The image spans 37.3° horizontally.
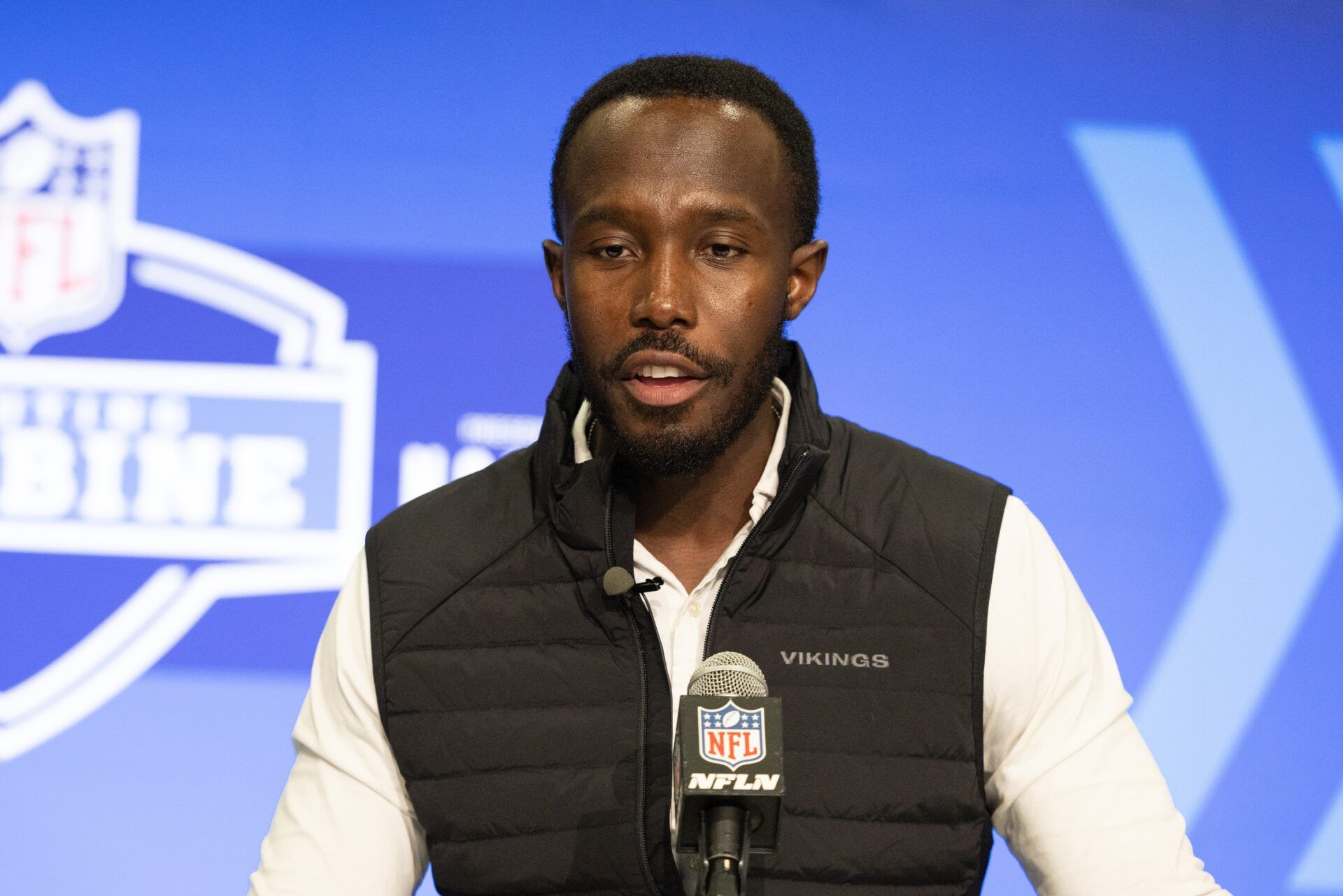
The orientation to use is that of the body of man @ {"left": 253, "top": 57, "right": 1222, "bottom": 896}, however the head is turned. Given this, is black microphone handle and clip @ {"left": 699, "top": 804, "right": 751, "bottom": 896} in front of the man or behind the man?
in front

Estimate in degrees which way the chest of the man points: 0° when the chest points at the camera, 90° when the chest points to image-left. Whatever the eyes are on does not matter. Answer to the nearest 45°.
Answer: approximately 0°

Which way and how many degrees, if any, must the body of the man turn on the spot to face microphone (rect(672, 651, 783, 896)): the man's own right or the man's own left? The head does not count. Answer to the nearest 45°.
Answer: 0° — they already face it
